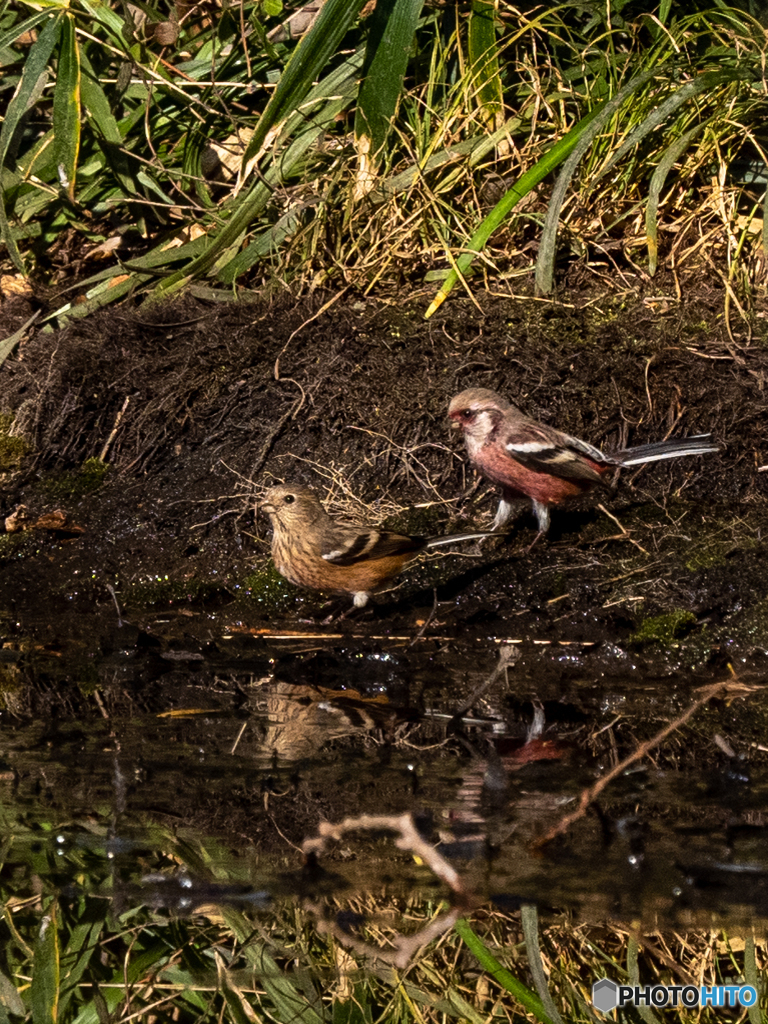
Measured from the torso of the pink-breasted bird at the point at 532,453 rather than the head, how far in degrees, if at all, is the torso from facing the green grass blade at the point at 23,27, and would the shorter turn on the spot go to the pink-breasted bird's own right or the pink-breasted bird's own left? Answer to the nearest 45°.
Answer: approximately 45° to the pink-breasted bird's own right

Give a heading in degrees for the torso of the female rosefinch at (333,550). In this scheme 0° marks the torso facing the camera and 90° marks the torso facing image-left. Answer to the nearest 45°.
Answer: approximately 90°

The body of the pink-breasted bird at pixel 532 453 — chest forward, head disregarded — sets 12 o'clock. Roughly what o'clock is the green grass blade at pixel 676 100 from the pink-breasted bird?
The green grass blade is roughly at 4 o'clock from the pink-breasted bird.

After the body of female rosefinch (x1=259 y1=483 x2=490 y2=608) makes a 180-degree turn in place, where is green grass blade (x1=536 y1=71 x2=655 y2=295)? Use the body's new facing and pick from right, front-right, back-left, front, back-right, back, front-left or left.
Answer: front-left

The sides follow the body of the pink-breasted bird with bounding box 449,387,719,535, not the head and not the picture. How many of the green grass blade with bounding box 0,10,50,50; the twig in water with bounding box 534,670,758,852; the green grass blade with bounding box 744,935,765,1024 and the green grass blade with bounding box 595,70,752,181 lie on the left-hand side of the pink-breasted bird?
2

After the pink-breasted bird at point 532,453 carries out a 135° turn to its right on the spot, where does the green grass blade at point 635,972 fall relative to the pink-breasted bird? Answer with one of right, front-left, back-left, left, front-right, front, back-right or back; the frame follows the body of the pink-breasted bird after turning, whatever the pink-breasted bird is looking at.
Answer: back-right

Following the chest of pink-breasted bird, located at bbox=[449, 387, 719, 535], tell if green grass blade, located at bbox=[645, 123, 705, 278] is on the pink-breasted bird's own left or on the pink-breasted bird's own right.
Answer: on the pink-breasted bird's own right

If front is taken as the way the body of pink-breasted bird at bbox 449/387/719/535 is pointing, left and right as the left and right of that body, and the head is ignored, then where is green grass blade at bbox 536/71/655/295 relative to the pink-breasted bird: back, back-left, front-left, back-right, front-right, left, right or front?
right

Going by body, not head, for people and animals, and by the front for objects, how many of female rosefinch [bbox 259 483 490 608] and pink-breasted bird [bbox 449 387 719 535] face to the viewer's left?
2

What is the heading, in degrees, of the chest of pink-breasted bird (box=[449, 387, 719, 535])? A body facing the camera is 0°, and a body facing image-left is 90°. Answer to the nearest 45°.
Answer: approximately 90°

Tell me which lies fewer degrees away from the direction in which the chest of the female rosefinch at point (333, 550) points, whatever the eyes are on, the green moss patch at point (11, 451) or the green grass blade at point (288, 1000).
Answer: the green moss patch
